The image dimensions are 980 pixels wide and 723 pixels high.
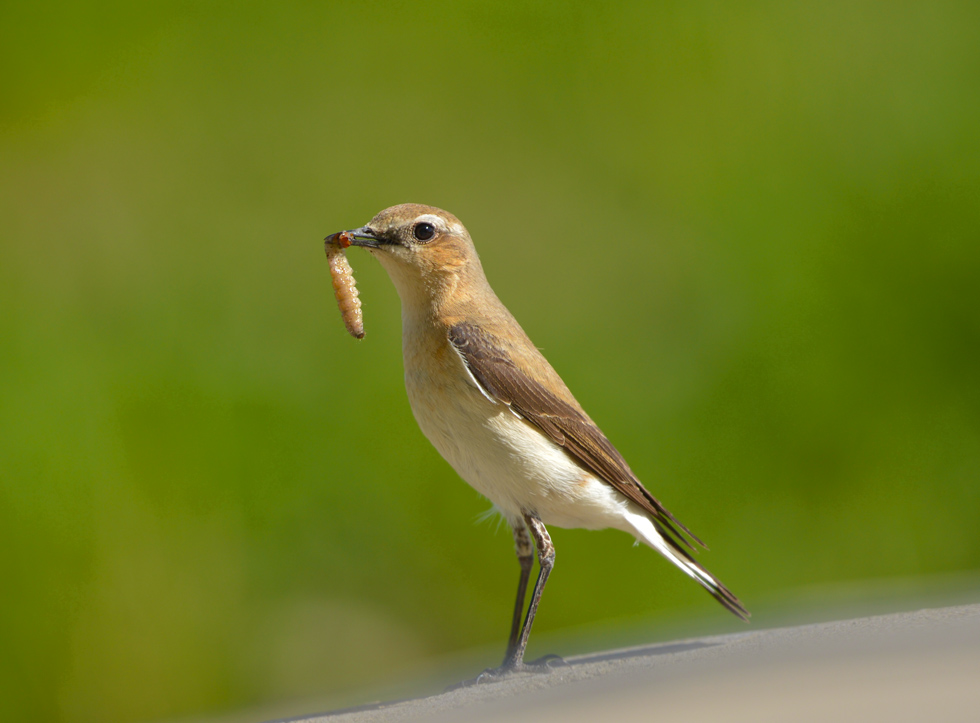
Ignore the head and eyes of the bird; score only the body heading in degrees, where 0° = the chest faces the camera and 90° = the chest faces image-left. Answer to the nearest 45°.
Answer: approximately 90°
